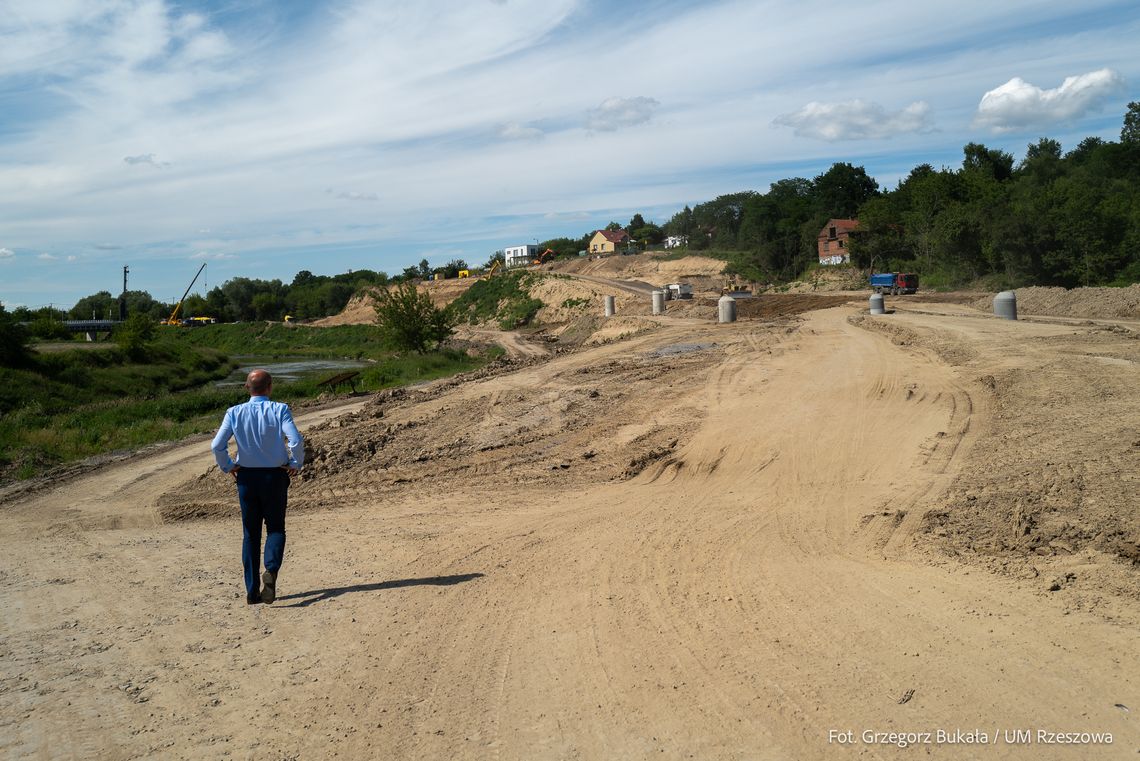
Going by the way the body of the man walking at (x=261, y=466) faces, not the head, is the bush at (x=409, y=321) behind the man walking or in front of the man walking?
in front

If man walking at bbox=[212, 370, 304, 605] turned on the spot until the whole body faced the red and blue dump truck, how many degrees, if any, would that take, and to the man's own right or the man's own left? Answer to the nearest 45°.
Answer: approximately 45° to the man's own right

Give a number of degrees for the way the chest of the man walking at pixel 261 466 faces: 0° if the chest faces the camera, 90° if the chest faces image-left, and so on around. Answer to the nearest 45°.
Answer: approximately 180°

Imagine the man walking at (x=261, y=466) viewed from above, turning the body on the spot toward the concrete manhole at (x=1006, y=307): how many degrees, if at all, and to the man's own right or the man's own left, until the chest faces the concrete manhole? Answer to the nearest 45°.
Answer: approximately 45° to the man's own right
